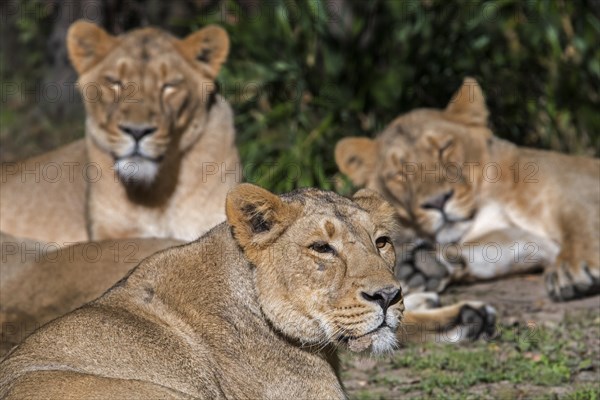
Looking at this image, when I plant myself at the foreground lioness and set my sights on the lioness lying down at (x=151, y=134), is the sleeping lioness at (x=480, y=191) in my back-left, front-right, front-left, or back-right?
front-right

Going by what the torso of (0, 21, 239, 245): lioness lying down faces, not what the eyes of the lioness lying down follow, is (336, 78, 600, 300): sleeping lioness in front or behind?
in front

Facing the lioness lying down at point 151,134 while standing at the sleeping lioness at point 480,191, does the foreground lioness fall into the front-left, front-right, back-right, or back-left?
front-left

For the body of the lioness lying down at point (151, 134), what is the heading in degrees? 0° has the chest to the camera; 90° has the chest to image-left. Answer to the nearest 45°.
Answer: approximately 315°

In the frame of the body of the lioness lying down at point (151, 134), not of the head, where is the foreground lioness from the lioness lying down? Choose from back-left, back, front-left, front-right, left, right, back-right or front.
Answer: front-right

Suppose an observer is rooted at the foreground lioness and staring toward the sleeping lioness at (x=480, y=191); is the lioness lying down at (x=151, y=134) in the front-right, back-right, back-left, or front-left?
front-left
